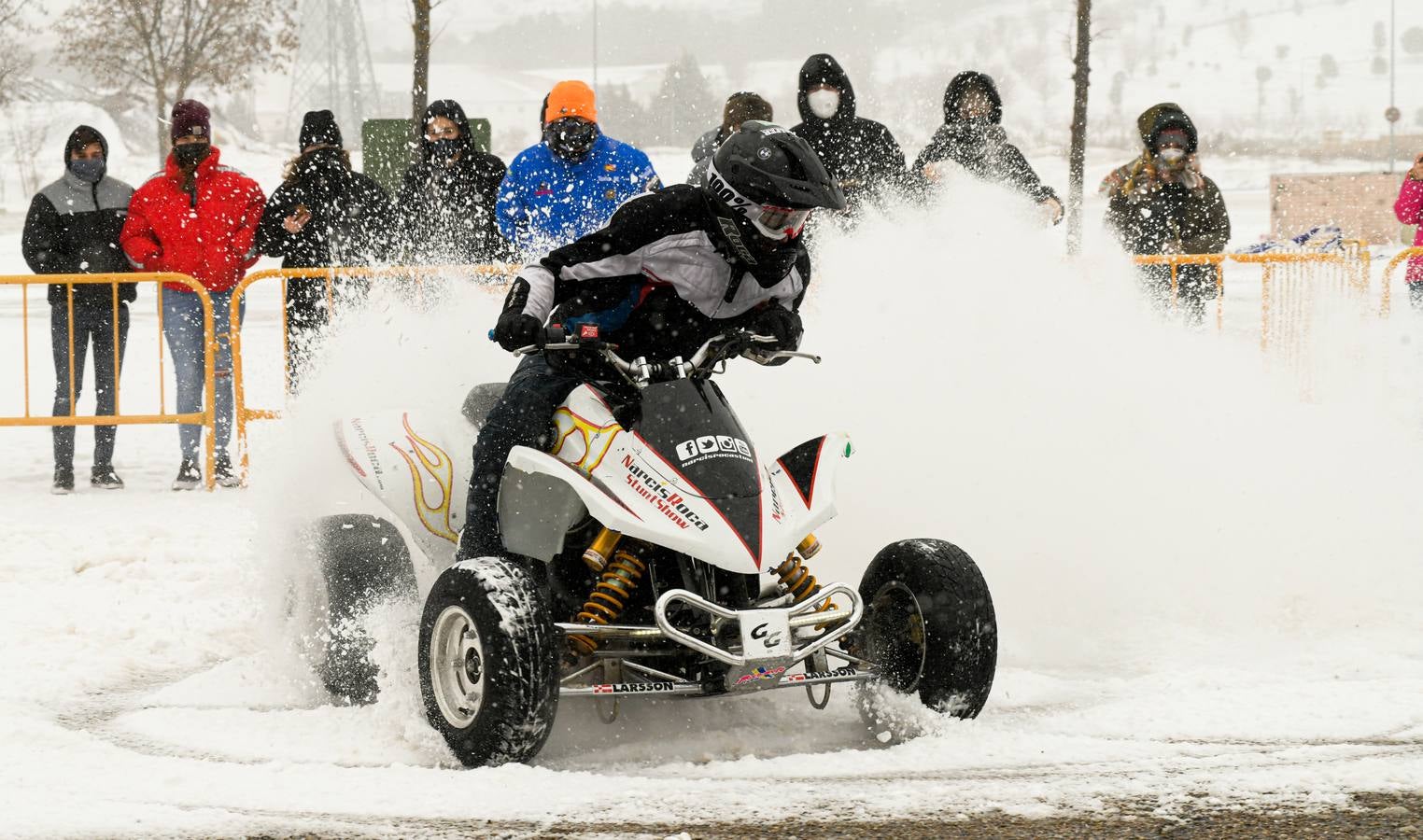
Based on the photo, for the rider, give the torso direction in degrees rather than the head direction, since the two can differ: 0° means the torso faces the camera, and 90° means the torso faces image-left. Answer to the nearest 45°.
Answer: approximately 315°

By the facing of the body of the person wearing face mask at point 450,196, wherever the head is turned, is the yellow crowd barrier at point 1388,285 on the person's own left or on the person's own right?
on the person's own left

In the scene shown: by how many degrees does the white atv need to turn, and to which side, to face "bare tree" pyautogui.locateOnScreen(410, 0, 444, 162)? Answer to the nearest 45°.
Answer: approximately 135° to its left

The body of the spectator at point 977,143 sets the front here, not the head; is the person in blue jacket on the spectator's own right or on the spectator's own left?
on the spectator's own right

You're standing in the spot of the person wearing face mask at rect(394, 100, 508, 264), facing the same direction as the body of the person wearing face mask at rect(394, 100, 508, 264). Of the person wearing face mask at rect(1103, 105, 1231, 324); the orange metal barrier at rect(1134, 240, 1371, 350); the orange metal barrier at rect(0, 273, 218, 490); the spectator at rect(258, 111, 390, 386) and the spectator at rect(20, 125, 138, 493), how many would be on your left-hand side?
2

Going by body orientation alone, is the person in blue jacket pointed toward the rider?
yes

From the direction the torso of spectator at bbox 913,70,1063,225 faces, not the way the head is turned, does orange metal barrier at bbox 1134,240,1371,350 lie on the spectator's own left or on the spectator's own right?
on the spectator's own left

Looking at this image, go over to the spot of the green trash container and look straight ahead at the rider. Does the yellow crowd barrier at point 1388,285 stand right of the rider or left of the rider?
left

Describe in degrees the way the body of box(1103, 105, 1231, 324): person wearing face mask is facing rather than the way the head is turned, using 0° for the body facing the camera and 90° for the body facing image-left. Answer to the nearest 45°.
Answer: approximately 0°

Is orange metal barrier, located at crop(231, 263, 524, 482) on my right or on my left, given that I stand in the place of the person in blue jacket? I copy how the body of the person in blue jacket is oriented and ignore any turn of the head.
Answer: on my right

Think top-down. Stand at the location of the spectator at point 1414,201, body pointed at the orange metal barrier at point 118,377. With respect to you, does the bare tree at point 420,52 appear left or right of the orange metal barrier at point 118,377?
right

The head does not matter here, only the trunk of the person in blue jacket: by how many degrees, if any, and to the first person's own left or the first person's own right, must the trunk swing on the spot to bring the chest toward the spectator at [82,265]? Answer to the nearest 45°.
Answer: approximately 135° to the first person's own right

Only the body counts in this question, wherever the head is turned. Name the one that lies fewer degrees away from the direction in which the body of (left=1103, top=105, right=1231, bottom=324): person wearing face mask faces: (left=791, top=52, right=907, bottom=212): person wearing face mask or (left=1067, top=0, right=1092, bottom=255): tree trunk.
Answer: the person wearing face mask

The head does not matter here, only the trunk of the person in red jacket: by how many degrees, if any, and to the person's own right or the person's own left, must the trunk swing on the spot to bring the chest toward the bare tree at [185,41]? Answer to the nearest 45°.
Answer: approximately 180°
